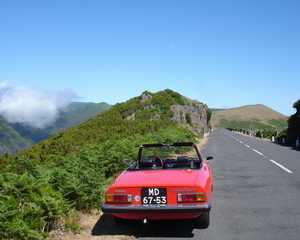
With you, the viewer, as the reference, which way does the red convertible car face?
facing away from the viewer
